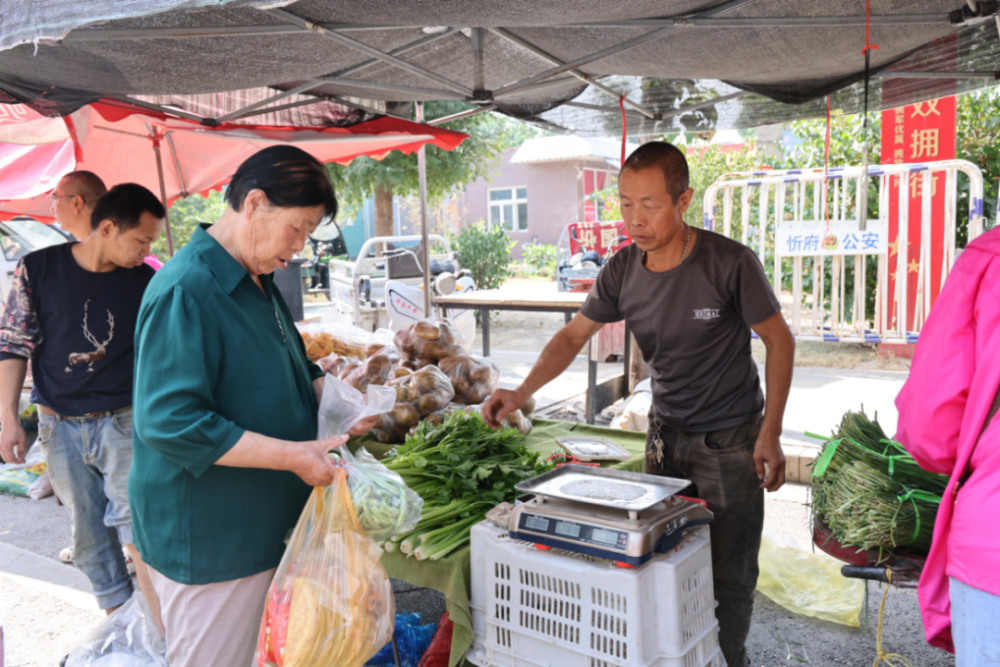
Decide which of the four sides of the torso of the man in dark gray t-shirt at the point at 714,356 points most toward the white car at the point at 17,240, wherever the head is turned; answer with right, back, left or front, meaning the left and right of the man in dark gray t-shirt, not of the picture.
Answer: right

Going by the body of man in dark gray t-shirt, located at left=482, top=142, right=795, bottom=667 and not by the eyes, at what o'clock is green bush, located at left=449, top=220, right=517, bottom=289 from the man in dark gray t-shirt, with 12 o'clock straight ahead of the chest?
The green bush is roughly at 4 o'clock from the man in dark gray t-shirt.

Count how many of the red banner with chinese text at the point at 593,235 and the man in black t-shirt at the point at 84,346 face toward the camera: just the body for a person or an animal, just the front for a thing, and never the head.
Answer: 2

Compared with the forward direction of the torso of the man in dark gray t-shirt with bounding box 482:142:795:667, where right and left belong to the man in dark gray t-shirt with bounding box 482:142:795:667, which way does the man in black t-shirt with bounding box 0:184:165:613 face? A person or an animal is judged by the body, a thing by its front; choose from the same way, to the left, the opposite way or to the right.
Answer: to the left

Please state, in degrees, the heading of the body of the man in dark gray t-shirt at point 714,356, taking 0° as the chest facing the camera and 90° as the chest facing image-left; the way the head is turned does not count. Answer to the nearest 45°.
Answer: approximately 45°

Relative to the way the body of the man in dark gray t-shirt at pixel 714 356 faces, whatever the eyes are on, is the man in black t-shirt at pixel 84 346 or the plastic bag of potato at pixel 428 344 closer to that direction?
the man in black t-shirt

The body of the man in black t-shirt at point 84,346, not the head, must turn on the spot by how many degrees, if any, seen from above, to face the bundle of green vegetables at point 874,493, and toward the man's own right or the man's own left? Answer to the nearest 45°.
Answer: approximately 45° to the man's own left

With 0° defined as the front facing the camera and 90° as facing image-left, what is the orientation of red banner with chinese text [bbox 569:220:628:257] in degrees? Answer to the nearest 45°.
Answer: approximately 0°
